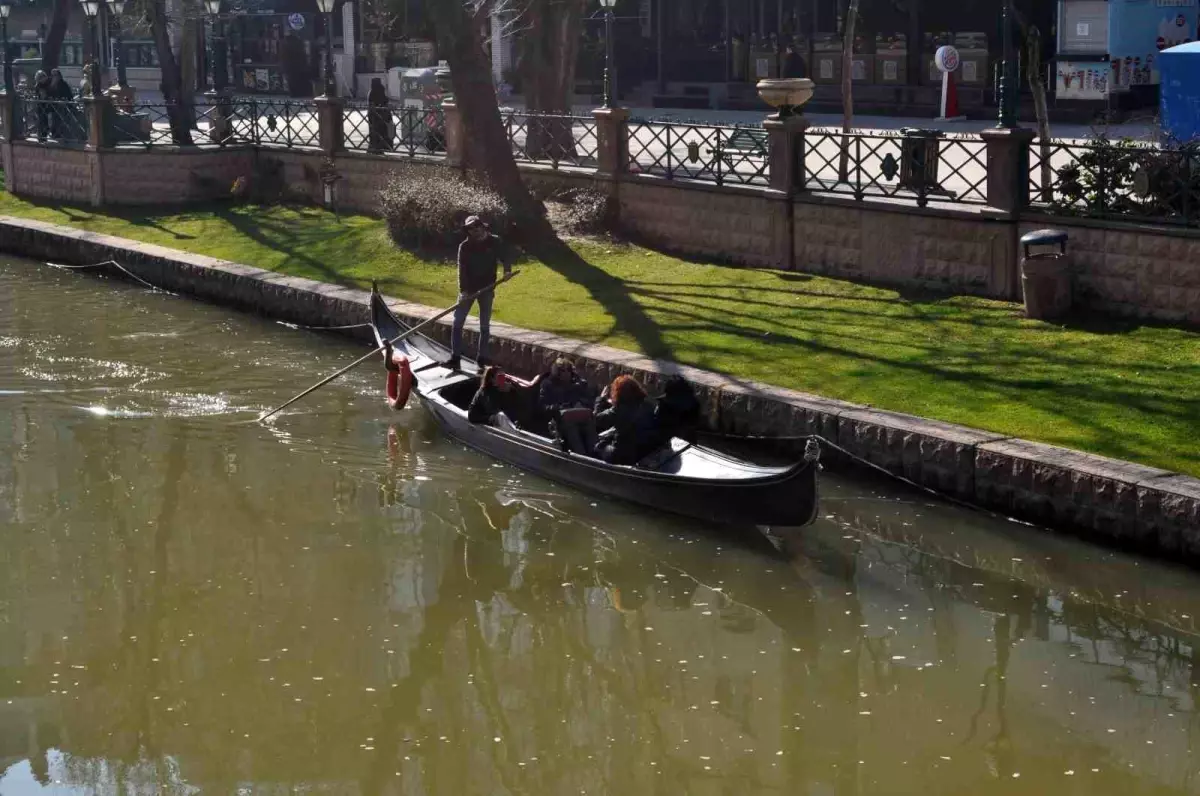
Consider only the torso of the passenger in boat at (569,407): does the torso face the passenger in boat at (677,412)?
yes

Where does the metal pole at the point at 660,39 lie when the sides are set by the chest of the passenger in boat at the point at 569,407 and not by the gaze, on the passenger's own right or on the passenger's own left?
on the passenger's own left

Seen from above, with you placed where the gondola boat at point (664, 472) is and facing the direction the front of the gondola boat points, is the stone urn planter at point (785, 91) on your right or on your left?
on your left

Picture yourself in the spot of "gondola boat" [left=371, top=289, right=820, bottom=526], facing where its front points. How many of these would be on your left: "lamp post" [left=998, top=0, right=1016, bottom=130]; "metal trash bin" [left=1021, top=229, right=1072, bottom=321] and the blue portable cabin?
3

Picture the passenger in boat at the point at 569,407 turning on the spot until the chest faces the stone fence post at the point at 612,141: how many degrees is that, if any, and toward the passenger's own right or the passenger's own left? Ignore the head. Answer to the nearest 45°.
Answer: approximately 135° to the passenger's own left

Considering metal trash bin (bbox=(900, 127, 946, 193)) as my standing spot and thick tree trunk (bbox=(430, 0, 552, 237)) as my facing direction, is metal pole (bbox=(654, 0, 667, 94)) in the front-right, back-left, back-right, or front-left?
front-right

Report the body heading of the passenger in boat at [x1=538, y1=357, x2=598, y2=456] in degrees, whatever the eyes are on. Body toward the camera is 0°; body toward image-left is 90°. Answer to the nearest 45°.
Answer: approximately 315°

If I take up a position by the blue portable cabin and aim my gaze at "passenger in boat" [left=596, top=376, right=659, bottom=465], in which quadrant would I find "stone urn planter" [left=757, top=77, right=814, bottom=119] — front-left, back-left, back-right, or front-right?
front-right
